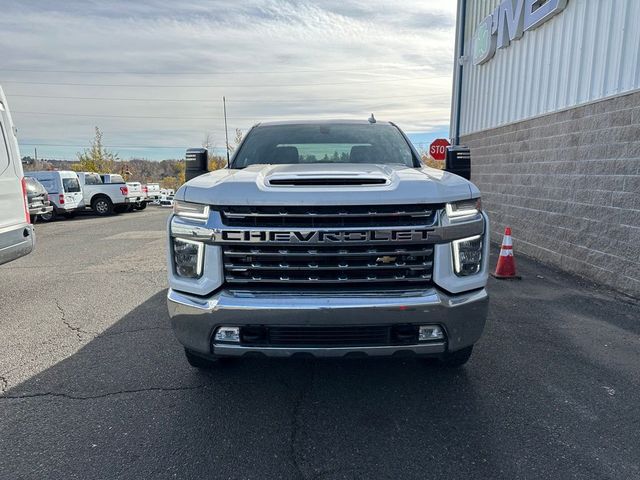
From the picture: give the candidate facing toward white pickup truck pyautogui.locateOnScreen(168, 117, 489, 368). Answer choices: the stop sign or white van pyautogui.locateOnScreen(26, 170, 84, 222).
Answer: the stop sign

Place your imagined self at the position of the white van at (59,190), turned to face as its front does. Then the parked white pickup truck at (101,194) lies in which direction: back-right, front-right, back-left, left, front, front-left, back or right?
right

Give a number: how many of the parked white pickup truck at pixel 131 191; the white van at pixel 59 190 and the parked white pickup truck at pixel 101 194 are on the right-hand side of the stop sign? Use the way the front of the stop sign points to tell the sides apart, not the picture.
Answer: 3

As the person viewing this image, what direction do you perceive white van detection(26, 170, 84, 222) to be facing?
facing away from the viewer and to the left of the viewer

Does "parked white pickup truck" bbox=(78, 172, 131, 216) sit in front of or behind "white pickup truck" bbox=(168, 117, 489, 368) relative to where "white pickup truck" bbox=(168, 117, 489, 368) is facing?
behind

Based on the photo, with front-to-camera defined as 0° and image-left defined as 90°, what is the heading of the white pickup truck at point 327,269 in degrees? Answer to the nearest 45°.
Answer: approximately 0°

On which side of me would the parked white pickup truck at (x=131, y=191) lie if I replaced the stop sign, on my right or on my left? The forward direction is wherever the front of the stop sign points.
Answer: on my right

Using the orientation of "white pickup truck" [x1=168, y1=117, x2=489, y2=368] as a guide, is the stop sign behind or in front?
behind

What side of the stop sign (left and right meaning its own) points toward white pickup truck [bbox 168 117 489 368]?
front
